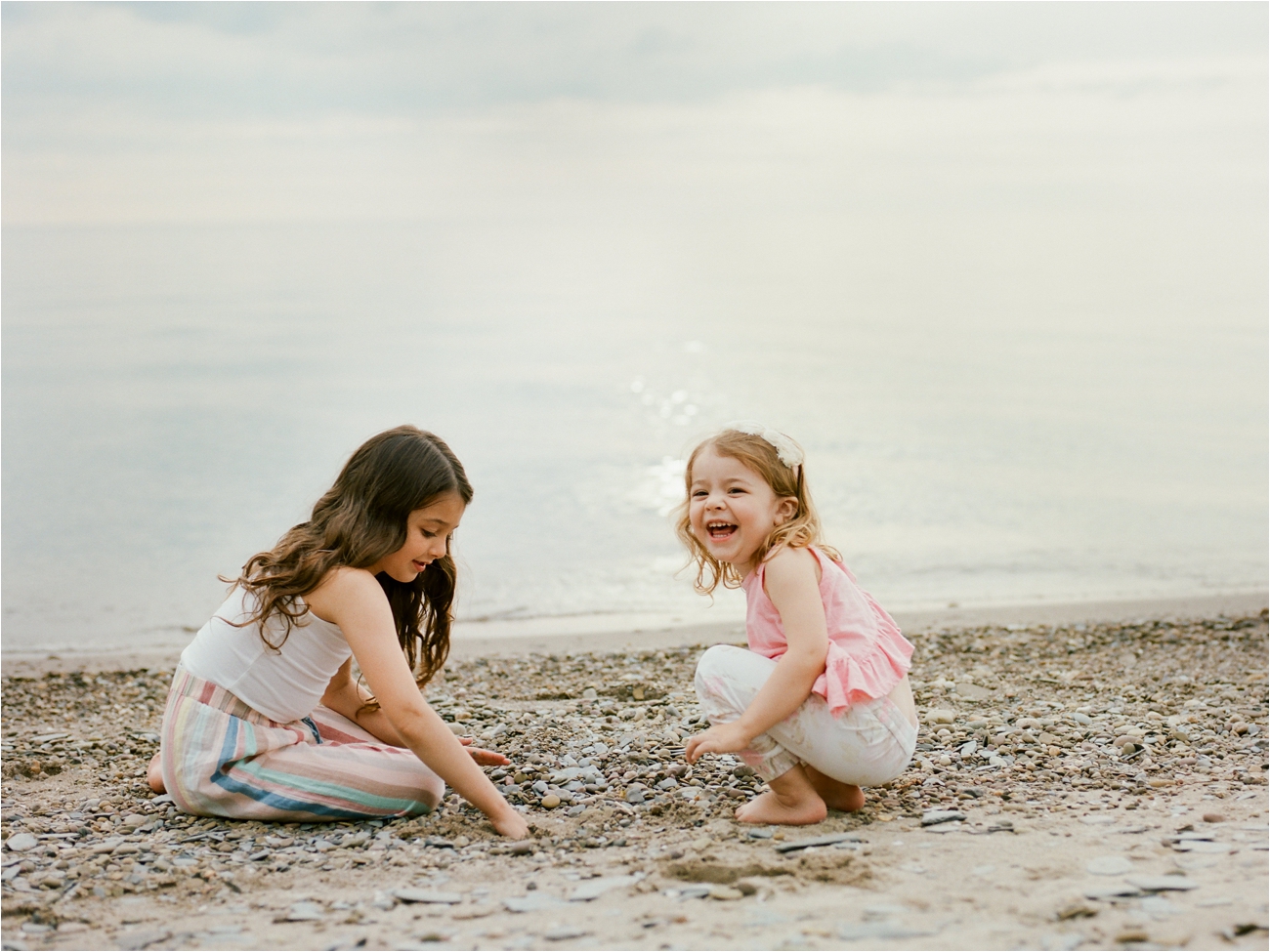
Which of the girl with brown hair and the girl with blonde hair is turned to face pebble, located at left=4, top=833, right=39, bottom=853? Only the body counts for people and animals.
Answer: the girl with blonde hair

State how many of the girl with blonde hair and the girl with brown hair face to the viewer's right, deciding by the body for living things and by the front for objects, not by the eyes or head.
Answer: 1

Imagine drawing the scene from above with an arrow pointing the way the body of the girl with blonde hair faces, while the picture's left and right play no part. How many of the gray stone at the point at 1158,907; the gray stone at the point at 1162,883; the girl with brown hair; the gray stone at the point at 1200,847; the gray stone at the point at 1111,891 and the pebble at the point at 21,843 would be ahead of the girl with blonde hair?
2

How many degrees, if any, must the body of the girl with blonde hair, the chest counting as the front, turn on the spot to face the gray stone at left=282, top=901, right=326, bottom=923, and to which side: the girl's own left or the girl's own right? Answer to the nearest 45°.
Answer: approximately 45° to the girl's own left

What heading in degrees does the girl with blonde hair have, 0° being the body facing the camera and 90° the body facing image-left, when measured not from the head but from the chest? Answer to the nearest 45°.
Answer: approximately 90°

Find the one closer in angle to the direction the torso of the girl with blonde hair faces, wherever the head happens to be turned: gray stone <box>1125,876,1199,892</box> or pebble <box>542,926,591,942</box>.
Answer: the pebble

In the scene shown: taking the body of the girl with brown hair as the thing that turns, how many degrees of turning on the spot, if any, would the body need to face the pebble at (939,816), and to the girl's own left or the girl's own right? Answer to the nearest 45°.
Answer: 0° — they already face it

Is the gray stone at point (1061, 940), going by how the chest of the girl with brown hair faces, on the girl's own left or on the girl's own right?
on the girl's own right

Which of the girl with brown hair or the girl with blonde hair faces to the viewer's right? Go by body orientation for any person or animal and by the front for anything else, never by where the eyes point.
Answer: the girl with brown hair

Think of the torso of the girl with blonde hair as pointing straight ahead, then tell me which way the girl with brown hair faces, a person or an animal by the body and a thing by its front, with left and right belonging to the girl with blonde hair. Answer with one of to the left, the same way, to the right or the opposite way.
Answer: the opposite way

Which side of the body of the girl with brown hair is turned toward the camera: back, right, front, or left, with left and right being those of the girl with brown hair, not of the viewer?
right

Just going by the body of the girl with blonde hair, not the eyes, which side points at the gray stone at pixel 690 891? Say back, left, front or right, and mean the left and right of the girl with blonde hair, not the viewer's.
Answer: left
